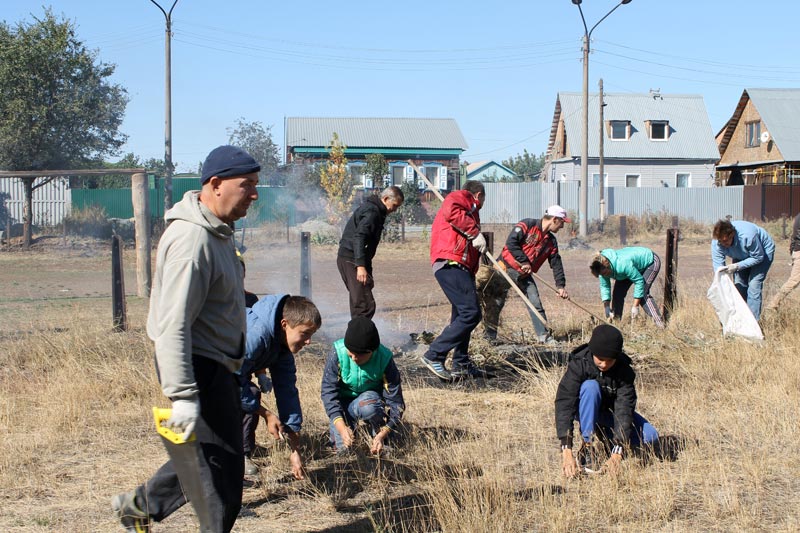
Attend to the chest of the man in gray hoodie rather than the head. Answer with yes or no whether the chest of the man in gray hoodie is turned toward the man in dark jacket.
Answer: no

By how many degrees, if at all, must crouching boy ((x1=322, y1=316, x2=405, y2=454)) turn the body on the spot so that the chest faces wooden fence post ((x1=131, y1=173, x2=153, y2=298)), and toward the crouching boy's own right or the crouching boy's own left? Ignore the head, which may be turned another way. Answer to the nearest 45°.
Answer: approximately 135° to the crouching boy's own right

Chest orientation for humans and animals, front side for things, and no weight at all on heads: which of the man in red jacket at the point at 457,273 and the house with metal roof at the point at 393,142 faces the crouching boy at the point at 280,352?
the house with metal roof

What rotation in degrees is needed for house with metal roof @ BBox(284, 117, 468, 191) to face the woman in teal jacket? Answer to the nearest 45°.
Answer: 0° — it already faces them

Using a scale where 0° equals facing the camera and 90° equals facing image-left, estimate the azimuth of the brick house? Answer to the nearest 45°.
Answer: approximately 45°

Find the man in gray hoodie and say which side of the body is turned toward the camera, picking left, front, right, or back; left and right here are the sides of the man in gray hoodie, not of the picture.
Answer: right

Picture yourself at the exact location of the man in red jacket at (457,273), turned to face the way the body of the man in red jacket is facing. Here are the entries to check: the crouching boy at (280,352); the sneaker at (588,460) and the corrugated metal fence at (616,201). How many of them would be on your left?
1

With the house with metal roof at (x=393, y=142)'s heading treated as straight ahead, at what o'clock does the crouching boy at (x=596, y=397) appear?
The crouching boy is roughly at 12 o'clock from the house with metal roof.

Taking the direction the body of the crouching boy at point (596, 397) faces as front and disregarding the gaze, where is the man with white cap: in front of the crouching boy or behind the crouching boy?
behind

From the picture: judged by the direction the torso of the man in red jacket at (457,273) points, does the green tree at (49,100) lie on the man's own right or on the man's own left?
on the man's own left

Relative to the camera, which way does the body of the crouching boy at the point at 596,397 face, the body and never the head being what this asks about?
toward the camera

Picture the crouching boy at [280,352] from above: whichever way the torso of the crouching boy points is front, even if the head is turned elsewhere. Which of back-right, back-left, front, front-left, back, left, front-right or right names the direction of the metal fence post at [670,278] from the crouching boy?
left

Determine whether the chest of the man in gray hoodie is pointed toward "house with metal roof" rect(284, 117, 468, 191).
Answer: no
